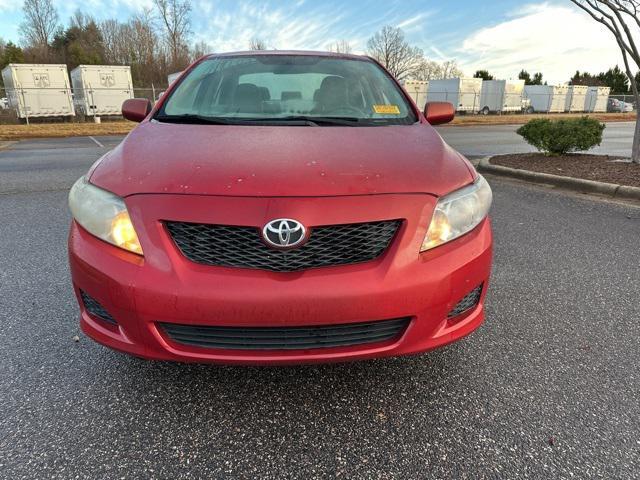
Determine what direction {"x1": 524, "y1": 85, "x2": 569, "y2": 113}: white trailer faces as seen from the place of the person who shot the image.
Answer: facing away from the viewer and to the left of the viewer

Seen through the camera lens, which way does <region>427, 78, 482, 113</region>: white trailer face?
facing away from the viewer and to the left of the viewer

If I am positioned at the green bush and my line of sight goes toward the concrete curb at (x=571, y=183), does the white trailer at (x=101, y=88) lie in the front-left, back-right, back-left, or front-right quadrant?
back-right

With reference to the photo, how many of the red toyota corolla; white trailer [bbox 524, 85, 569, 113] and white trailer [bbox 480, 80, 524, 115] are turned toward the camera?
1

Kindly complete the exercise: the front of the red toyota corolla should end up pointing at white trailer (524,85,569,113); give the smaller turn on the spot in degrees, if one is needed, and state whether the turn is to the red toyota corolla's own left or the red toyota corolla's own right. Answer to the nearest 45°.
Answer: approximately 135° to the red toyota corolla's own left

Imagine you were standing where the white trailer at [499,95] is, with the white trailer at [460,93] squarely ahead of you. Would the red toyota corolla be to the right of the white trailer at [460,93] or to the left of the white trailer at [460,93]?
left

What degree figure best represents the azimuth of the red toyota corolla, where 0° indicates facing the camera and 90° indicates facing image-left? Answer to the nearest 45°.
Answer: approximately 0°
